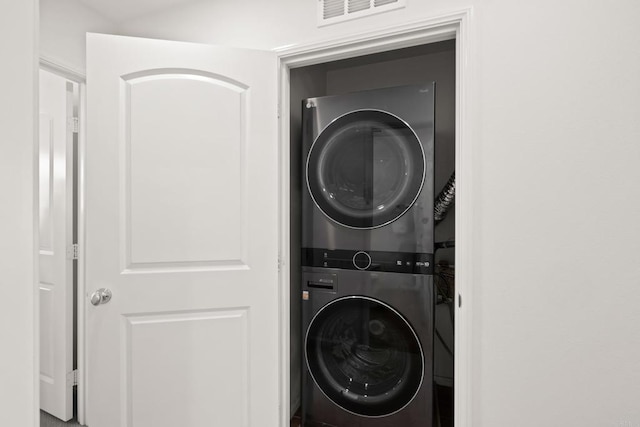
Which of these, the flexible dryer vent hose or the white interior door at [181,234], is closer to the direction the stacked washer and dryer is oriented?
the white interior door

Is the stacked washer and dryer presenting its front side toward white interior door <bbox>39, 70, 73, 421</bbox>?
no

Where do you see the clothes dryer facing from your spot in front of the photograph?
facing the viewer

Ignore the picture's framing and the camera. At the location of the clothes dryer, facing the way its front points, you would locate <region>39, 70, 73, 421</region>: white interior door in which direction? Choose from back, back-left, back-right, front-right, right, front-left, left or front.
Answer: right

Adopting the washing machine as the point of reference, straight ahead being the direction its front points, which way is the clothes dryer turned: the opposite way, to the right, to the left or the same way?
the same way

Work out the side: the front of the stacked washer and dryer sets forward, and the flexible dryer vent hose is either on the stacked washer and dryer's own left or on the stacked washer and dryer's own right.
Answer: on the stacked washer and dryer's own left

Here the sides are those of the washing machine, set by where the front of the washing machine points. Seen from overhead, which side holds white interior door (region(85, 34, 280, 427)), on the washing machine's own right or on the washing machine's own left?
on the washing machine's own right

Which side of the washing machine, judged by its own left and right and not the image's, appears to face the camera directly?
front

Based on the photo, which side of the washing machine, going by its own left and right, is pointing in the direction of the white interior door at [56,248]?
right

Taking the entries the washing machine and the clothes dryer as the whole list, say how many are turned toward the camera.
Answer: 2

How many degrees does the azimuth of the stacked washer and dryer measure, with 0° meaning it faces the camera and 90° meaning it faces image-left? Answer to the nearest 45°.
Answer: approximately 0°
